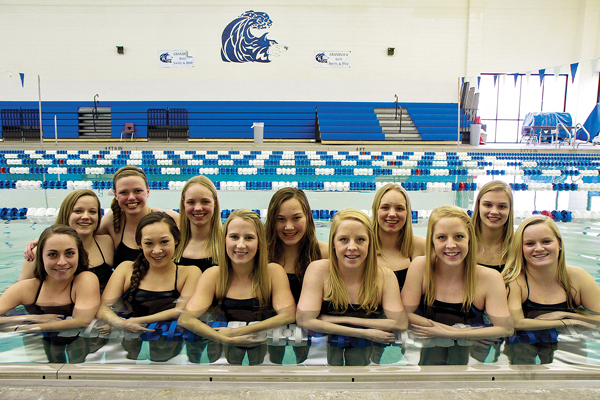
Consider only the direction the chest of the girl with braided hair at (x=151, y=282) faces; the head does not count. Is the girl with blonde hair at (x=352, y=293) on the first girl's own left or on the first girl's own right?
on the first girl's own left

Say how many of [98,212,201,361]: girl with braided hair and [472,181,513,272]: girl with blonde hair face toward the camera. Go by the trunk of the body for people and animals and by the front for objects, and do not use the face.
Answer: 2

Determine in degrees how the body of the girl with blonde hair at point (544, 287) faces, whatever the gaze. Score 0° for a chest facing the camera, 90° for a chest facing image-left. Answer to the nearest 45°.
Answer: approximately 0°

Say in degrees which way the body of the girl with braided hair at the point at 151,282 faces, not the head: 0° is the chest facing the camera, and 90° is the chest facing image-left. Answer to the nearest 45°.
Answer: approximately 0°

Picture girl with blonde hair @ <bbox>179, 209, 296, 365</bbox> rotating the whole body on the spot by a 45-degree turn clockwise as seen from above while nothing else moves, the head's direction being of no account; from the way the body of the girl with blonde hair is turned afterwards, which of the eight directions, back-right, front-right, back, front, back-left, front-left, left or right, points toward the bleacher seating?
back-right

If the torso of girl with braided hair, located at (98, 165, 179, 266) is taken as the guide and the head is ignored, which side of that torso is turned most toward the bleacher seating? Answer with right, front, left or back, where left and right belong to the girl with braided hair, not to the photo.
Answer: back

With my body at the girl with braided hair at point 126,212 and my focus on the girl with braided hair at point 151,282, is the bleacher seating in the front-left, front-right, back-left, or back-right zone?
back-left

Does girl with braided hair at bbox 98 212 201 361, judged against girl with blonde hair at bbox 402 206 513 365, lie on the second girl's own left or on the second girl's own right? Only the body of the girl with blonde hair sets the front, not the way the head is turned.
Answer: on the second girl's own right
